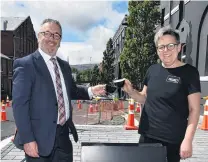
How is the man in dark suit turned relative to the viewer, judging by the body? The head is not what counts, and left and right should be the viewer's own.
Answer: facing the viewer and to the right of the viewer

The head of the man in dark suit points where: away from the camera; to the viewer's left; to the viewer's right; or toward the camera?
toward the camera

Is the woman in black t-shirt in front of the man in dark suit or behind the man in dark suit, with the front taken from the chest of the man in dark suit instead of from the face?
in front
